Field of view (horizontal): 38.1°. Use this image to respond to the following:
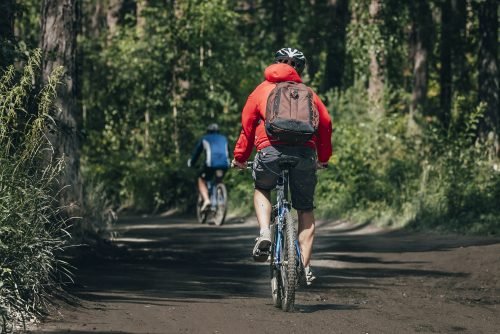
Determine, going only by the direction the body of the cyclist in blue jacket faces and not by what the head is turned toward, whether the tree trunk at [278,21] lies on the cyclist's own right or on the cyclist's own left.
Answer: on the cyclist's own right

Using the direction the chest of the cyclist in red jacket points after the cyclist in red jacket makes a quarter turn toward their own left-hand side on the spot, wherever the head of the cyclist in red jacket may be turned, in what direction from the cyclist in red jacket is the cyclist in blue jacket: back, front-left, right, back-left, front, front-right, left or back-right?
right

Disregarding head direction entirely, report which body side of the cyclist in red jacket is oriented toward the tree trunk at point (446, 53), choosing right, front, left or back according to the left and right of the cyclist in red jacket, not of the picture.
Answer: front

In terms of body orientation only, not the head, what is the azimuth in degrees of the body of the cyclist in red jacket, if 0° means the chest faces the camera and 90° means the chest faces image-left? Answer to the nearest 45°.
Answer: approximately 180°

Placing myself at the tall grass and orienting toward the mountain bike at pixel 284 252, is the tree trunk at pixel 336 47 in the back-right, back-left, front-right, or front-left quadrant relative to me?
front-left

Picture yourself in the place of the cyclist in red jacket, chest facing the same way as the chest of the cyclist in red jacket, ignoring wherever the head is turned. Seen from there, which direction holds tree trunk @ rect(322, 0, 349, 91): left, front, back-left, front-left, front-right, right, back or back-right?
front

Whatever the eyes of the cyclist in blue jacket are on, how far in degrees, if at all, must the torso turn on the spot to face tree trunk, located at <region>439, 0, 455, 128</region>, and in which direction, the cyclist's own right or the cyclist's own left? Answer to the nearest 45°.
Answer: approximately 90° to the cyclist's own right

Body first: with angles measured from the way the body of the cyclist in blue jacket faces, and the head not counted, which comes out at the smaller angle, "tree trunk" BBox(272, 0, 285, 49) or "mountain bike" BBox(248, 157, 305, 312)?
the tree trunk

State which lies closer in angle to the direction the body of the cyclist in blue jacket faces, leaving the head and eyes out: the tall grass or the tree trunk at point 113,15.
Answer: the tree trunk

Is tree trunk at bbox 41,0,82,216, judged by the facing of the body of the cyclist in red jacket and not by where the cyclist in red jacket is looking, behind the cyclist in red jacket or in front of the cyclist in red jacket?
in front

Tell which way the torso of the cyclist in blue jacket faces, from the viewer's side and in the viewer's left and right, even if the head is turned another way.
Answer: facing away from the viewer and to the left of the viewer

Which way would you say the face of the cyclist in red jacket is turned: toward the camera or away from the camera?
away from the camera

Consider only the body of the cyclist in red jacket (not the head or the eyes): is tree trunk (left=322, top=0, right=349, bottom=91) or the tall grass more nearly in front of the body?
the tree trunk

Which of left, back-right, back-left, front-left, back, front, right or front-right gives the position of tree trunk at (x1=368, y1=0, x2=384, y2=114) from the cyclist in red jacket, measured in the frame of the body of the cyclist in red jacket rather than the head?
front
